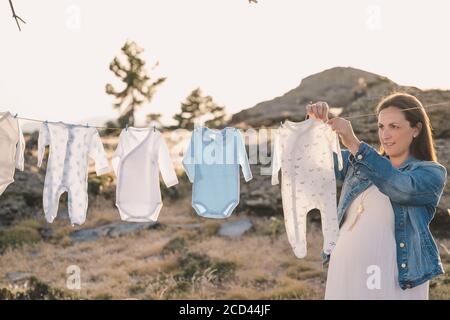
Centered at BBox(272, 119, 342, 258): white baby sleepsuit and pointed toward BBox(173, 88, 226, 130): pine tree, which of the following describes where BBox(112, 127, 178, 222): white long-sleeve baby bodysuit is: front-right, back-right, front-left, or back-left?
front-left

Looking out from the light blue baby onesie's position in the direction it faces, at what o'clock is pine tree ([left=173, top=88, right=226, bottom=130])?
The pine tree is roughly at 6 o'clock from the light blue baby onesie.

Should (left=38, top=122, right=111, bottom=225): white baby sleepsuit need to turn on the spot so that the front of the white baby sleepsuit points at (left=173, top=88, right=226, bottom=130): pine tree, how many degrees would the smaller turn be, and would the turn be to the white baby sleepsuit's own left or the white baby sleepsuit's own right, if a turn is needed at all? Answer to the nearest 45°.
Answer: approximately 180°

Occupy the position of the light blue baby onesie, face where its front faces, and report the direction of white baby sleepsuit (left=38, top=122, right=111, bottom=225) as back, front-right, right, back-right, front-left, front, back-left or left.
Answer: right

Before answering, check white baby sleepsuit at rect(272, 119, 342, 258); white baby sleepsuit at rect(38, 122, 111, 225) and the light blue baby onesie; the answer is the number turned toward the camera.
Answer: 3

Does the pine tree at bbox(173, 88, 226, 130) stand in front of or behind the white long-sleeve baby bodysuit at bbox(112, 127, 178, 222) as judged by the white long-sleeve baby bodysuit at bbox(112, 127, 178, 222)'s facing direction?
behind

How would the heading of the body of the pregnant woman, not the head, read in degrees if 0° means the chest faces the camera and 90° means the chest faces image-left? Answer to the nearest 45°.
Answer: approximately 45°

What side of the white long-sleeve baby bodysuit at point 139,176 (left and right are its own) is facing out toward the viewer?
front

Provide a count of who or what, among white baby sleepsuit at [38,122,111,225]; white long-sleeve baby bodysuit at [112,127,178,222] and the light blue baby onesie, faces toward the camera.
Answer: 3

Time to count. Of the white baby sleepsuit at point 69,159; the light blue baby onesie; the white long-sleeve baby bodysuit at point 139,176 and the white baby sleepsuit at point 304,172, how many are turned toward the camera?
4

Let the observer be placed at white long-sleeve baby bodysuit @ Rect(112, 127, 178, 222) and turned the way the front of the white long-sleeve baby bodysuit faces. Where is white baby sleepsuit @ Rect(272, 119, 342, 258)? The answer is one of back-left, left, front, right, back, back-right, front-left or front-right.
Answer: front-left

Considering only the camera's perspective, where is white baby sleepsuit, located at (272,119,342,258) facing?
facing the viewer

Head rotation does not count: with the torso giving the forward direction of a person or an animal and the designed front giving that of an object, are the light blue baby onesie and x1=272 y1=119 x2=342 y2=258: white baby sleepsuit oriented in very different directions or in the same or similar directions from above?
same or similar directions

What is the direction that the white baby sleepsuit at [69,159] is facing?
toward the camera

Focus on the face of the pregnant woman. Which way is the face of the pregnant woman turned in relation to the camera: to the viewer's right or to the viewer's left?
to the viewer's left

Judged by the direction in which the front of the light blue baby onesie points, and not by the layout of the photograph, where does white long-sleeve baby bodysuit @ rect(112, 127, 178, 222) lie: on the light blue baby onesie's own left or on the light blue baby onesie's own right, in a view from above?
on the light blue baby onesie's own right
